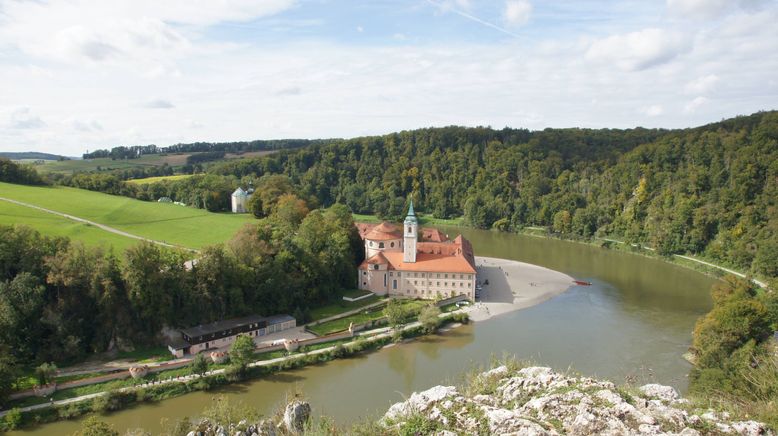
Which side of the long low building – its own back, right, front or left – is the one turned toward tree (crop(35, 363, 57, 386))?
right

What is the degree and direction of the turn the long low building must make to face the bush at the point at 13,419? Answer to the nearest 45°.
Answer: approximately 90° to its right

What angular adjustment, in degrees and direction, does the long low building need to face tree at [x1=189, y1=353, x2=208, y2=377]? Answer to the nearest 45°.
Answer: approximately 45° to its right

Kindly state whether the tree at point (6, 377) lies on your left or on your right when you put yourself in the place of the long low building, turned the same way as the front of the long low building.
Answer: on your right

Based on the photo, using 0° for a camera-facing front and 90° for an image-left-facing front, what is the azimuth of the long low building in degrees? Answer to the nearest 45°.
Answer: approximately 315°

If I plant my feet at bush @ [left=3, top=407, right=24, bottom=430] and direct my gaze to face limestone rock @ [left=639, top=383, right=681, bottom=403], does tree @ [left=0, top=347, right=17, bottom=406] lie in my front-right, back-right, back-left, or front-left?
back-left

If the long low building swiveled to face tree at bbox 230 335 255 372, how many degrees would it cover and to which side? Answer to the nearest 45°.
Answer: approximately 45° to its right

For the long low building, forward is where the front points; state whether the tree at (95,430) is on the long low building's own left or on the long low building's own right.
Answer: on the long low building's own right

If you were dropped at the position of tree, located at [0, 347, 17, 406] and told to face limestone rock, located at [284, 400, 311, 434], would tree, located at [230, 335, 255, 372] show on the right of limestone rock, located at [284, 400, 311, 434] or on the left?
left

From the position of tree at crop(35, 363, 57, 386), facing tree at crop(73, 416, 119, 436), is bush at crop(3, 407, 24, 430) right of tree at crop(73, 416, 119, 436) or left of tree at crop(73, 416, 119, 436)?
right
